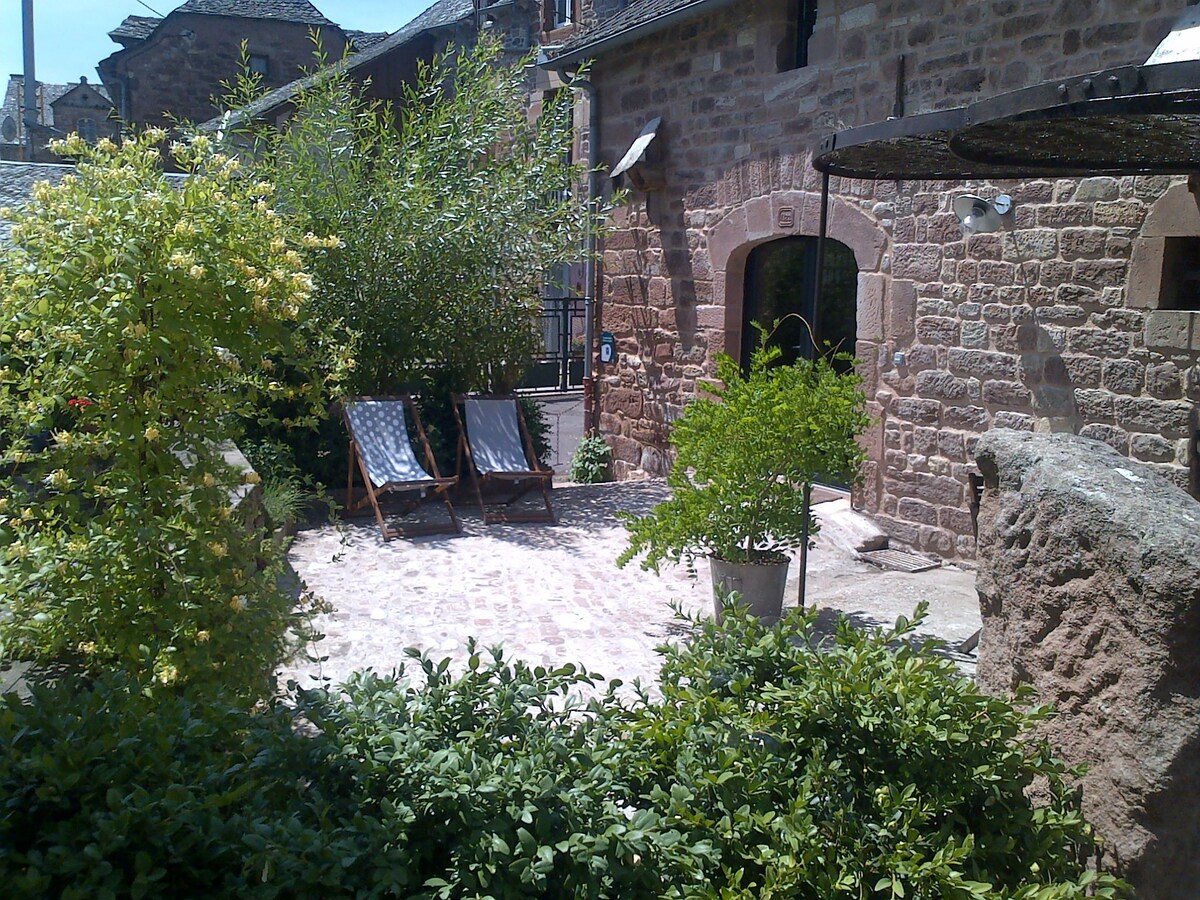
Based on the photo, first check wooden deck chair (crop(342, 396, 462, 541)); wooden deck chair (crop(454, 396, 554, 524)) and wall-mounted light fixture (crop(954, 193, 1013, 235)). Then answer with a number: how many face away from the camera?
0

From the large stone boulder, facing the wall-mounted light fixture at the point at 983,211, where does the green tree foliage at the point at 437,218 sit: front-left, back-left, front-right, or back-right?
front-left

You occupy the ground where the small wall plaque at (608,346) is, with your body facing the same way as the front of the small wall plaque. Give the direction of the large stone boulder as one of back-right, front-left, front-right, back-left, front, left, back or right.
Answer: front-left

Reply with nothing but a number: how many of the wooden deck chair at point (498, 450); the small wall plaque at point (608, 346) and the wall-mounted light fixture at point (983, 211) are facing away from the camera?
0

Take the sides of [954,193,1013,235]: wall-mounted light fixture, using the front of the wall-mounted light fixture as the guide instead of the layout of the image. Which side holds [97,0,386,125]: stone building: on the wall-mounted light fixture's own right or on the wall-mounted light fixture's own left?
on the wall-mounted light fixture's own right

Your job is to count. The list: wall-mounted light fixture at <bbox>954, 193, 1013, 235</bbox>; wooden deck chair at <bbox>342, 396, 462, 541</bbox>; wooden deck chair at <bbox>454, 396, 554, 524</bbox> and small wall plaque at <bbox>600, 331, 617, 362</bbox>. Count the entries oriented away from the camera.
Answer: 0

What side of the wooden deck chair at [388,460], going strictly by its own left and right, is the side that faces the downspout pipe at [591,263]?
left

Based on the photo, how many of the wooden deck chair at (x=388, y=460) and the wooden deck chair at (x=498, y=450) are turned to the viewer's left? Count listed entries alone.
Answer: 0

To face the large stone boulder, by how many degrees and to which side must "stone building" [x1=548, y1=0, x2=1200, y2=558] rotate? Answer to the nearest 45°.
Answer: approximately 45° to its left

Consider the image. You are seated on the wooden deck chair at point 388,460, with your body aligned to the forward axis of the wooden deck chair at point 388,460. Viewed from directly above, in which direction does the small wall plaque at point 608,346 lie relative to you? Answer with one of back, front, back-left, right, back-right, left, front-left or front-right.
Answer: left

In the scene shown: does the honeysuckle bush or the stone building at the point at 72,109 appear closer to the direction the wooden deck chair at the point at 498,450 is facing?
the honeysuckle bush

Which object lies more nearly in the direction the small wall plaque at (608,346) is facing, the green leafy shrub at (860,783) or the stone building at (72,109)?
the green leafy shrub

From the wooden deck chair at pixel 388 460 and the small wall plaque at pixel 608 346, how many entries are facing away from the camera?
0

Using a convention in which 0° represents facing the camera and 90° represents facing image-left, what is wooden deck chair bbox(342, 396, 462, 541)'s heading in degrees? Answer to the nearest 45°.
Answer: approximately 315°
